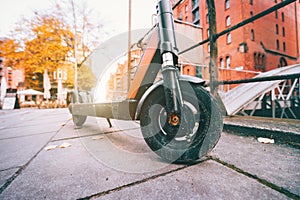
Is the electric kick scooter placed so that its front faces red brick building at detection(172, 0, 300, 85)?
no
